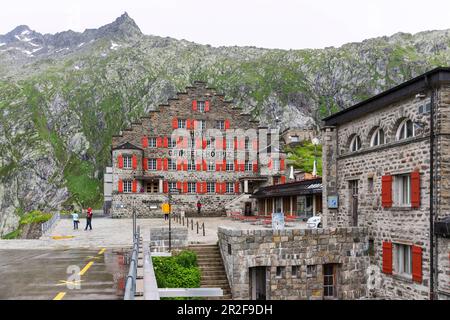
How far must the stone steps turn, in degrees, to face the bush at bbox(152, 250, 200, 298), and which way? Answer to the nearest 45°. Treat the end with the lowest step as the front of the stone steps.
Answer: approximately 45° to its right

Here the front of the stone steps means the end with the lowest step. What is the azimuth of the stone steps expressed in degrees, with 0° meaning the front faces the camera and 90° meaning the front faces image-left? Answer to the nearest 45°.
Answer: approximately 0°

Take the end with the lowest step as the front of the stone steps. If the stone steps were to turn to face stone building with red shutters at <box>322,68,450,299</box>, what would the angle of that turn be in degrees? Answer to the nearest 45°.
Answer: approximately 45° to its left
